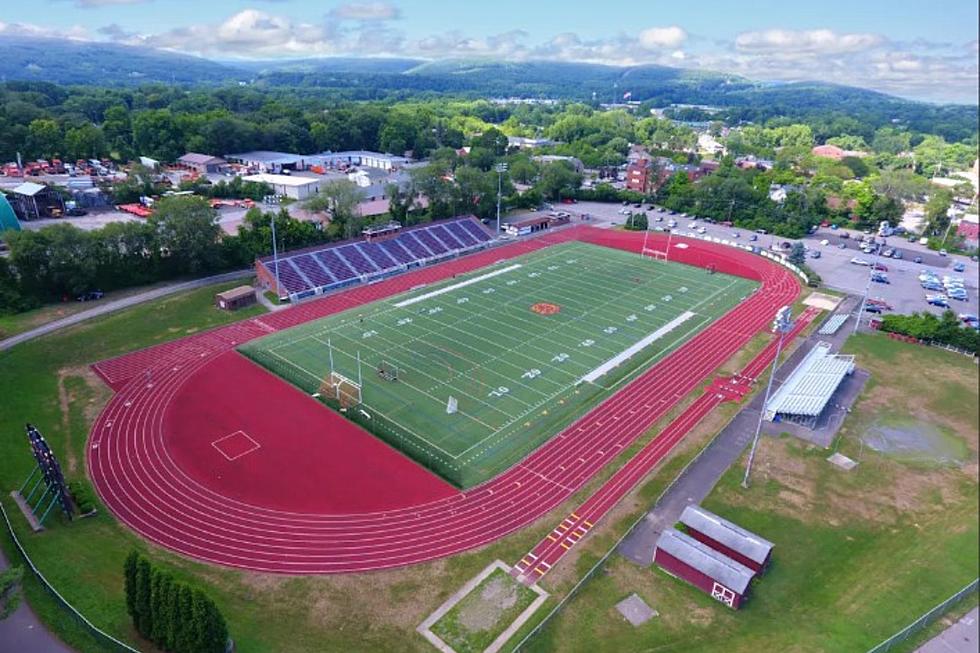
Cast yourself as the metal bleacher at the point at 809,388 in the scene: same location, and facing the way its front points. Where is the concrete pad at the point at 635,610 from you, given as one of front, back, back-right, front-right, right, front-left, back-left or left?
back-left

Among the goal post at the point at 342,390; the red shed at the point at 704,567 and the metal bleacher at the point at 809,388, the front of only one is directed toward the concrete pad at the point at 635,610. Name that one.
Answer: the red shed

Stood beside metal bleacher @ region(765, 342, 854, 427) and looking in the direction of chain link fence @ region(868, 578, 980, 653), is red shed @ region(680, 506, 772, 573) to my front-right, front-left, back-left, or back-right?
front-right

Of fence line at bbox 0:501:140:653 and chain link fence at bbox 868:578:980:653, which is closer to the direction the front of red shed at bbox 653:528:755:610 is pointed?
the fence line

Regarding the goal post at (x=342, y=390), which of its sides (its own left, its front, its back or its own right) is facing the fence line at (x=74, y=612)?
back

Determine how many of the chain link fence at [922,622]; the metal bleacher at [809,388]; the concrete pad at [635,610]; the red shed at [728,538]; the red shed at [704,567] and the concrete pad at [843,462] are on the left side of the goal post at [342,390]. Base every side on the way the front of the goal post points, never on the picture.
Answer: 0

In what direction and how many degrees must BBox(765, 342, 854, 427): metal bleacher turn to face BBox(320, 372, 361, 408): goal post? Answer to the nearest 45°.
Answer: approximately 90° to its left

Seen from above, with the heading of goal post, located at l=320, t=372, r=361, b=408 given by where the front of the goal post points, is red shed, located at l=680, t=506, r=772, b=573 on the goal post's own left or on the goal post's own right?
on the goal post's own right

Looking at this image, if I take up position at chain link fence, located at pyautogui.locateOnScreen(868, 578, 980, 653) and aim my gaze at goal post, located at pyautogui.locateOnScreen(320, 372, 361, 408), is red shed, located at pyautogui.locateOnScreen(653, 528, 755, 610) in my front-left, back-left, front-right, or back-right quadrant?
front-left

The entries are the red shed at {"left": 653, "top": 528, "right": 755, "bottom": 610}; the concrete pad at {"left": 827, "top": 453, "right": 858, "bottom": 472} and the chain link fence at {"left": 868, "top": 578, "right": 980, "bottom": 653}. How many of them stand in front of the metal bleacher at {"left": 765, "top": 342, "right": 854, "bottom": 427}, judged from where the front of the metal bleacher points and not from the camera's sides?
0

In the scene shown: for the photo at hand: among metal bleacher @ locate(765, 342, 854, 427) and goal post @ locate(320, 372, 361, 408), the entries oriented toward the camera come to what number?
0

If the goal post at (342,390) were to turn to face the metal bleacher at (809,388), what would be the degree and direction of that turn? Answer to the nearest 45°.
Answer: approximately 45° to its right

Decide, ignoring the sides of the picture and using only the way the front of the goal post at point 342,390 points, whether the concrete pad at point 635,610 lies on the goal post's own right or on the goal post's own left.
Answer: on the goal post's own right

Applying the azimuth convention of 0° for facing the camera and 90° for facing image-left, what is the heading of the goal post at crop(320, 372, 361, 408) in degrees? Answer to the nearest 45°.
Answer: approximately 225°

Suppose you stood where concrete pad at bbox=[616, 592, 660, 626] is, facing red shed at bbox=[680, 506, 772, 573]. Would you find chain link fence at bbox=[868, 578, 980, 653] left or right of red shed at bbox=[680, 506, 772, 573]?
right

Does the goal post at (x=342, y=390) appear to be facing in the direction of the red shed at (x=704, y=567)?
no

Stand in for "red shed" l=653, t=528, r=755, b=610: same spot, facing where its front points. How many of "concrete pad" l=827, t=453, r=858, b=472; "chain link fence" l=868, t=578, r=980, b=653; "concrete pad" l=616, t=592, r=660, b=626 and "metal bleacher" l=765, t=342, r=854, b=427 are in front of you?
1

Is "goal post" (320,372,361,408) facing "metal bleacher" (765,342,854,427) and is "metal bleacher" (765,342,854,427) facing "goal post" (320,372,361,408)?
no

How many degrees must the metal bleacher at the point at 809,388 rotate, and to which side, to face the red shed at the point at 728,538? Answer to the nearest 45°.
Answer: approximately 135° to its left

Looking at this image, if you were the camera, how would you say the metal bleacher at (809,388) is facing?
facing away from the viewer and to the left of the viewer

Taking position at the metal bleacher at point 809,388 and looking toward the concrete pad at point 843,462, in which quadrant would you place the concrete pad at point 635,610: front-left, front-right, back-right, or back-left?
front-right
